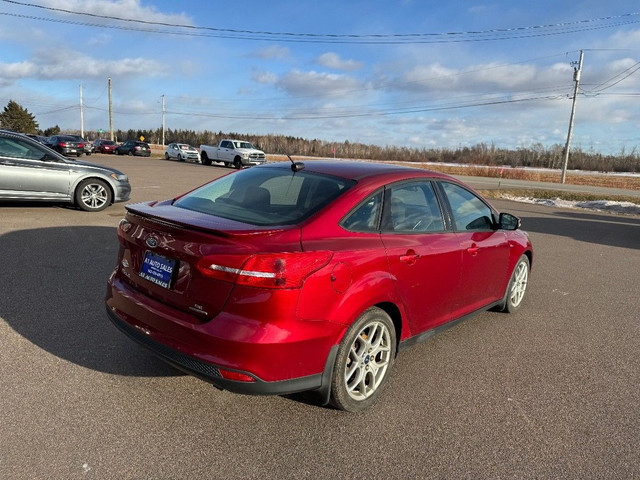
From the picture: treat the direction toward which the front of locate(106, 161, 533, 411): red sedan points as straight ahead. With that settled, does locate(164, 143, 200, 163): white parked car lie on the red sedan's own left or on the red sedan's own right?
on the red sedan's own left

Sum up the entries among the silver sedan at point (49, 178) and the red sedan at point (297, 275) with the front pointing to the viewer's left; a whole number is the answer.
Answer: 0

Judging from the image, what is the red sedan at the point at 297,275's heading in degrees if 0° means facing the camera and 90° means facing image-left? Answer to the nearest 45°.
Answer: approximately 225°

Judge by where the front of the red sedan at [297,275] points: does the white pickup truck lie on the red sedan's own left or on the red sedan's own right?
on the red sedan's own left

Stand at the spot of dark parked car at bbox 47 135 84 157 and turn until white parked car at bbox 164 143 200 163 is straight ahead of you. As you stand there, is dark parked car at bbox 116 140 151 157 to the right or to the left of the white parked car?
left

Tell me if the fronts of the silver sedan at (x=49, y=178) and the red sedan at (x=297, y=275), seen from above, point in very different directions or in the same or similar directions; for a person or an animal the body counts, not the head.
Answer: same or similar directions

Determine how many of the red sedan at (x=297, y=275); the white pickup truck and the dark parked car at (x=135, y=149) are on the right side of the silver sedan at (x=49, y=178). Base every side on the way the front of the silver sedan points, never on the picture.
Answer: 1

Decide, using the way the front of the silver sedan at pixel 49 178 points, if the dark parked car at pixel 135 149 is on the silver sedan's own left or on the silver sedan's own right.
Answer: on the silver sedan's own left

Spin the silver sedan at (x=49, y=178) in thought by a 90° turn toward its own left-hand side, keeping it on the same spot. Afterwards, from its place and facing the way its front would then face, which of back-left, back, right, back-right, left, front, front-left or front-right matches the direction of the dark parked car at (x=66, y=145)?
front

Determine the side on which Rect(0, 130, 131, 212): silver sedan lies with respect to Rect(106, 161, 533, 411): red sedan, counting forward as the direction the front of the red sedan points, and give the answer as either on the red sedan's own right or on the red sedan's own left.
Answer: on the red sedan's own left

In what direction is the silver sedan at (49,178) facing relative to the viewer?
to the viewer's right

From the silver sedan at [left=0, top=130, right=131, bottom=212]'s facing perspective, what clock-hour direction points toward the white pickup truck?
The white pickup truck is roughly at 10 o'clock from the silver sedan.
